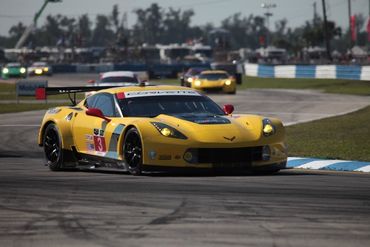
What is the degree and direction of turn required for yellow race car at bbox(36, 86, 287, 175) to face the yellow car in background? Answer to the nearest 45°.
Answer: approximately 135° to its left

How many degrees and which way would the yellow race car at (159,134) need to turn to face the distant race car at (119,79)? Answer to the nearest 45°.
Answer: approximately 135° to its left

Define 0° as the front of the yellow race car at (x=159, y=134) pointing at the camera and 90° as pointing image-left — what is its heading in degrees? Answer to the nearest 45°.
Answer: approximately 315°

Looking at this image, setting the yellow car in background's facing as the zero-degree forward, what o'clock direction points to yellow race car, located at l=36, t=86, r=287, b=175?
The yellow race car is roughly at 12 o'clock from the yellow car in background.

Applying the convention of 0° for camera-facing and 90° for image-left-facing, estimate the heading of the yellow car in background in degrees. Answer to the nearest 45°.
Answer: approximately 0°
